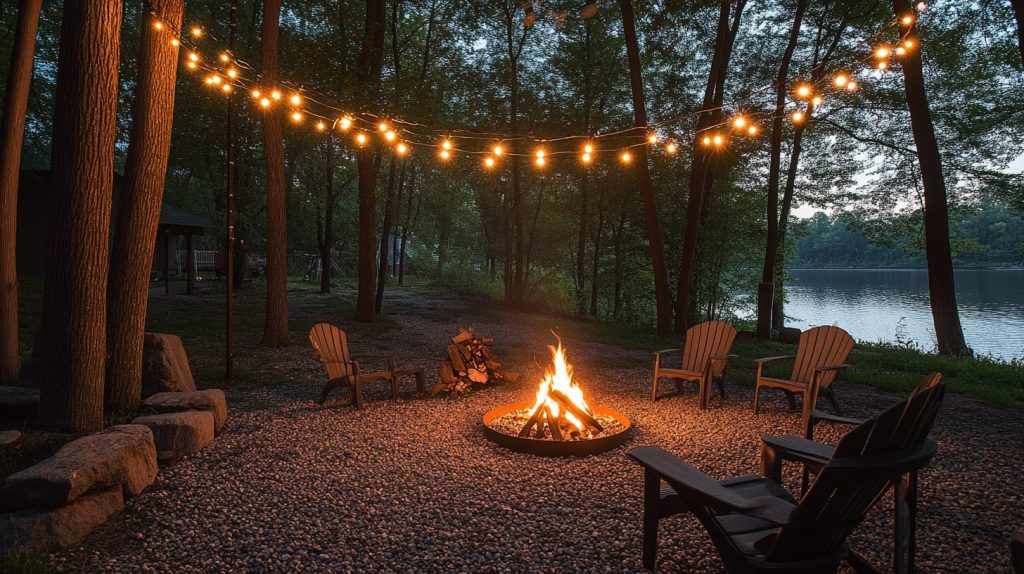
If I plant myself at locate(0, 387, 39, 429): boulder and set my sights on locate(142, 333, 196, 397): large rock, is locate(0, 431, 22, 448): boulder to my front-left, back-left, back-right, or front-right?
back-right

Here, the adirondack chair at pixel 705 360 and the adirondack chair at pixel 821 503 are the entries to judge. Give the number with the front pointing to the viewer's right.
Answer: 0

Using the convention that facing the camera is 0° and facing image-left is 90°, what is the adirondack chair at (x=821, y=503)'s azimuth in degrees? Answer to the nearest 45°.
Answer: approximately 135°

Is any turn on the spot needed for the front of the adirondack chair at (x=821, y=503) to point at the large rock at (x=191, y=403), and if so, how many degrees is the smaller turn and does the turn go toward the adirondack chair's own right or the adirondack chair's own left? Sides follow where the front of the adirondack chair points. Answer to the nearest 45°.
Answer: approximately 45° to the adirondack chair's own left

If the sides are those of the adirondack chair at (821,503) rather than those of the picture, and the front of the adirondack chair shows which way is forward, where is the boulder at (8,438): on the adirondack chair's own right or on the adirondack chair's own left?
on the adirondack chair's own left

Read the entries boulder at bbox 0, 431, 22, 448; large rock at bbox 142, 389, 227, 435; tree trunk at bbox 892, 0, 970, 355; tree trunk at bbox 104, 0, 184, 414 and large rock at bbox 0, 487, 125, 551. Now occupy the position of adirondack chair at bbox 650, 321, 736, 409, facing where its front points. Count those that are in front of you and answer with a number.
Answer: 4

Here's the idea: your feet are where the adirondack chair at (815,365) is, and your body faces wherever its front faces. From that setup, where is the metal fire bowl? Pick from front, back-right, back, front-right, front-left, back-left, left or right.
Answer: front

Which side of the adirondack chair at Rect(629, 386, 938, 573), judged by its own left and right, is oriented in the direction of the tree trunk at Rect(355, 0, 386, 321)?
front

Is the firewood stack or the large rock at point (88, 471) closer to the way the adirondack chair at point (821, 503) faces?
the firewood stack

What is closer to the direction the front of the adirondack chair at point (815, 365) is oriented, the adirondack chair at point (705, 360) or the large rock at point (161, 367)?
the large rock

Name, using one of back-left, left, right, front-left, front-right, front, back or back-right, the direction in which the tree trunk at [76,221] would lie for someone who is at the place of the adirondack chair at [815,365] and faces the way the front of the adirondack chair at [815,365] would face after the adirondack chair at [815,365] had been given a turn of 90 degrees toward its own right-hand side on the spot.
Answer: left

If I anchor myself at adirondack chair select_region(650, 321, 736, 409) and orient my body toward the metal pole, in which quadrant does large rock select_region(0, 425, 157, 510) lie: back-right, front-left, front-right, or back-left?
front-left

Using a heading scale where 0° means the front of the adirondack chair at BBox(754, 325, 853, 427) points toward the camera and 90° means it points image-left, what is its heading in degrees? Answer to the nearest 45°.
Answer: approximately 45°

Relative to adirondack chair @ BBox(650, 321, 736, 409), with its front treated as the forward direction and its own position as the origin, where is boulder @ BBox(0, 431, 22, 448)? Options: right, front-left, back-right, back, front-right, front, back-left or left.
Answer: front

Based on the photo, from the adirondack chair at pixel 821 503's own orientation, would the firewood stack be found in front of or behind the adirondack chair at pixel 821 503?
in front

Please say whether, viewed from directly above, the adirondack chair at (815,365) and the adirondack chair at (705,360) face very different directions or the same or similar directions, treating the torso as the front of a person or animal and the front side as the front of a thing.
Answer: same or similar directions

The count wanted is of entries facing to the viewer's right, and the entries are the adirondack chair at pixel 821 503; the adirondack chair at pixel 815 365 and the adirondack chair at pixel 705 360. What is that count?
0

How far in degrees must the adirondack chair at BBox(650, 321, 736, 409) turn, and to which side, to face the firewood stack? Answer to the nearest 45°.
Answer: approximately 45° to its right

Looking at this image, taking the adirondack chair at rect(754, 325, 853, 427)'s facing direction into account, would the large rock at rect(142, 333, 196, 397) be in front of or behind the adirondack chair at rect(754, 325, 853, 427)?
in front

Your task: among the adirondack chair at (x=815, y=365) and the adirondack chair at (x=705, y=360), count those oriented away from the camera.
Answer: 0

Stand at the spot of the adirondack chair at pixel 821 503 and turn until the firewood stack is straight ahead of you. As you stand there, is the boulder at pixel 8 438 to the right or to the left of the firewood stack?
left

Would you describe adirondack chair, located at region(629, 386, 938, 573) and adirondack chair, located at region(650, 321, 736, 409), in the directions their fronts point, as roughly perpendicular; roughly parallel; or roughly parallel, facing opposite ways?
roughly perpendicular

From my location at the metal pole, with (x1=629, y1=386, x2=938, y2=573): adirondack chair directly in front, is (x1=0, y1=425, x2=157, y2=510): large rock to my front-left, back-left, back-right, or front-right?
front-right

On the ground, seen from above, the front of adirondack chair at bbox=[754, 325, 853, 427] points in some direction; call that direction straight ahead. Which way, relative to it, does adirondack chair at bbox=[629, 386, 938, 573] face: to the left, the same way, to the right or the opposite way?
to the right
